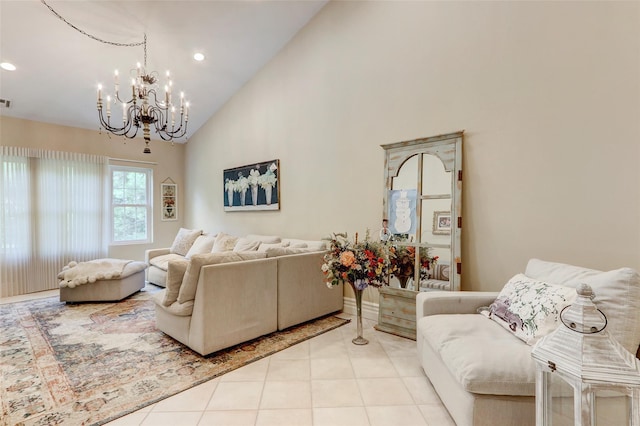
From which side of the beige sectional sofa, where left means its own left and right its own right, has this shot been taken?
left

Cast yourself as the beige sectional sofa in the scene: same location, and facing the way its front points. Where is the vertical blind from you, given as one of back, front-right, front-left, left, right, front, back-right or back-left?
front-right

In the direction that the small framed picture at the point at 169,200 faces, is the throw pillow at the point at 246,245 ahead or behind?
ahead

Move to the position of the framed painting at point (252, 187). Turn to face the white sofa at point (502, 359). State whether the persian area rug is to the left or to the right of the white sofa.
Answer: right

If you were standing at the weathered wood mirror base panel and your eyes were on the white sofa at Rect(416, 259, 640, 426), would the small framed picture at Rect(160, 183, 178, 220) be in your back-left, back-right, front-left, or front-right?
back-right

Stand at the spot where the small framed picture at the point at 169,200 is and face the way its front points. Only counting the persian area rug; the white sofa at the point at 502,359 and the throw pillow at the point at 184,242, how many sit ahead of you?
3

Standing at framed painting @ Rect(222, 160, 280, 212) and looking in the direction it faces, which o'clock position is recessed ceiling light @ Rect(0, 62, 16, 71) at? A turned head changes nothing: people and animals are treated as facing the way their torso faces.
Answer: The recessed ceiling light is roughly at 1 o'clock from the framed painting.

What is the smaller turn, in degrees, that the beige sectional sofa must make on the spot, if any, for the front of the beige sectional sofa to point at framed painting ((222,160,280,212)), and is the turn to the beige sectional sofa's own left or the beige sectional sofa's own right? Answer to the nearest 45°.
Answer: approximately 90° to the beige sectional sofa's own right

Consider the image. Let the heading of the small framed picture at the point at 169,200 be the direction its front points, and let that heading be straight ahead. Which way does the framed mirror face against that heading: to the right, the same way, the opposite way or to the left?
to the right

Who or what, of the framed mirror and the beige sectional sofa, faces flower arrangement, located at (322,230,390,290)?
the framed mirror
